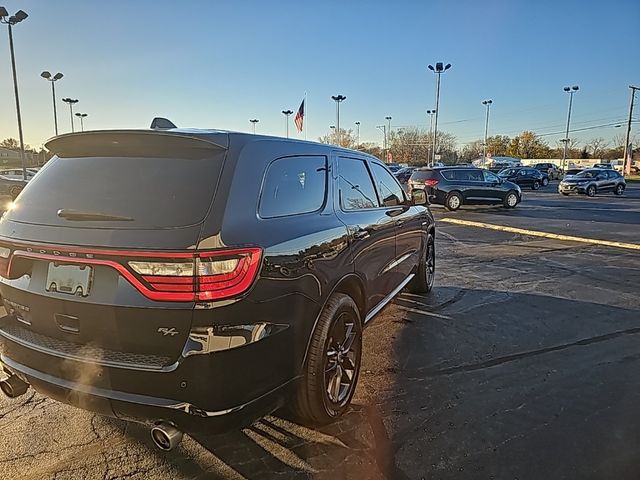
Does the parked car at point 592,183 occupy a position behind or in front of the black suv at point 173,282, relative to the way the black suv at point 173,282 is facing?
in front

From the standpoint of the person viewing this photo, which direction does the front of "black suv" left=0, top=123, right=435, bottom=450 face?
facing away from the viewer and to the right of the viewer

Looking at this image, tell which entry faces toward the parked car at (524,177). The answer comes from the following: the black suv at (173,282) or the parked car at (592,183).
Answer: the black suv

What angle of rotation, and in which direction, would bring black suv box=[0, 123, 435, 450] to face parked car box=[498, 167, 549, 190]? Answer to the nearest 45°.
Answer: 0° — it already faces it

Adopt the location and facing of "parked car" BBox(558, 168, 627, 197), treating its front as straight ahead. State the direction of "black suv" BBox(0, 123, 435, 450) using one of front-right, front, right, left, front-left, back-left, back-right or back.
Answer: front-left

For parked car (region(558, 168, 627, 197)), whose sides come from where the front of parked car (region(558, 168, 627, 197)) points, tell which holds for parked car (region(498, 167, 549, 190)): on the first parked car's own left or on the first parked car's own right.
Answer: on the first parked car's own right

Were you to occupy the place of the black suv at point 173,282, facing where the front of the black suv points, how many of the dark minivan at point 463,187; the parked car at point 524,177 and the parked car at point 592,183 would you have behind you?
0

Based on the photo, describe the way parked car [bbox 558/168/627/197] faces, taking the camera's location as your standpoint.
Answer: facing the viewer and to the left of the viewer
